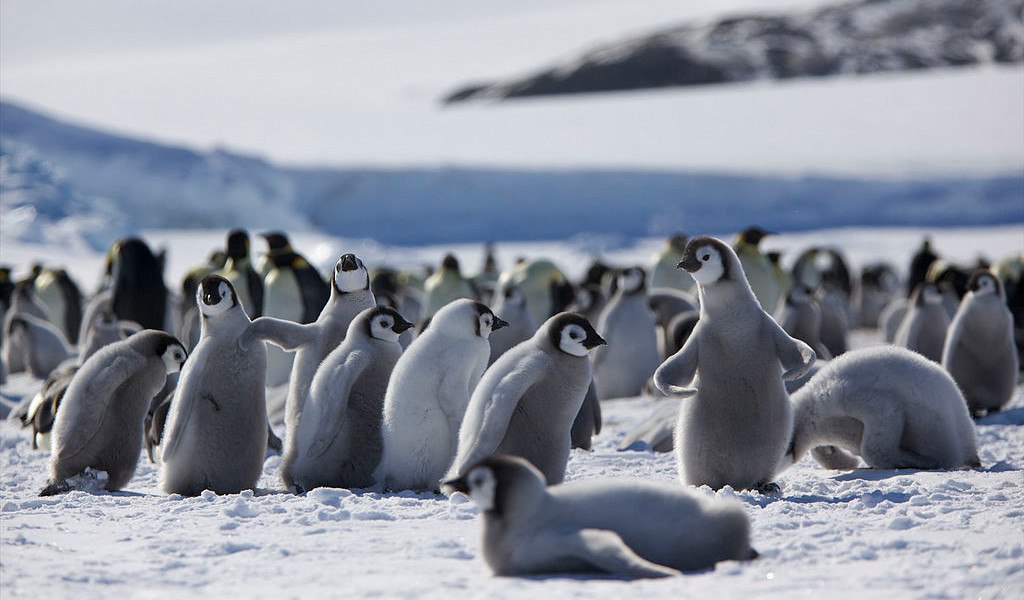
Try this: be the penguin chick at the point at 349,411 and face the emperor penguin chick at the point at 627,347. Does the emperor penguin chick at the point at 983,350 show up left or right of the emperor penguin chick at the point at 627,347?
right

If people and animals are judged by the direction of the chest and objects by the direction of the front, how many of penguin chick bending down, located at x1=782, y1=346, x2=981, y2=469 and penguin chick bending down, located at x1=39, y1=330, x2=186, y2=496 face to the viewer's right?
1

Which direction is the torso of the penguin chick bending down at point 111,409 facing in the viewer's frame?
to the viewer's right

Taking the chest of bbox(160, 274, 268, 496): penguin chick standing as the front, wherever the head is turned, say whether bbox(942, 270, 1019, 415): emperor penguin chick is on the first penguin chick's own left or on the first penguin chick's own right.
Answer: on the first penguin chick's own left

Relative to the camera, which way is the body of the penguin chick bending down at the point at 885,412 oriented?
to the viewer's left

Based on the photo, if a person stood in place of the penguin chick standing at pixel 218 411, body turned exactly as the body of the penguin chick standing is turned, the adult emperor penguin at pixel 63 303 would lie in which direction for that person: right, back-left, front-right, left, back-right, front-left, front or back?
back

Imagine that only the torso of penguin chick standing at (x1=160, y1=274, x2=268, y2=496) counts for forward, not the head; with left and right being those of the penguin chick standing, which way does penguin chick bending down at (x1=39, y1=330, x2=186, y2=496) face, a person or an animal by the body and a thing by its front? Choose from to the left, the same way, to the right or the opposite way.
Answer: to the left

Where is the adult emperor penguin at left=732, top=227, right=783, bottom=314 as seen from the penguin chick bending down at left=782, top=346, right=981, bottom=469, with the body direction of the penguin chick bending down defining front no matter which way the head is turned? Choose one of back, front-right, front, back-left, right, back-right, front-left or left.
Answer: right

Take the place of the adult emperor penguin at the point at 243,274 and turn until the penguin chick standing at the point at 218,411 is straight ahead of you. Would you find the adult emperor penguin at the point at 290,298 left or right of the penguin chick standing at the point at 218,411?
left
